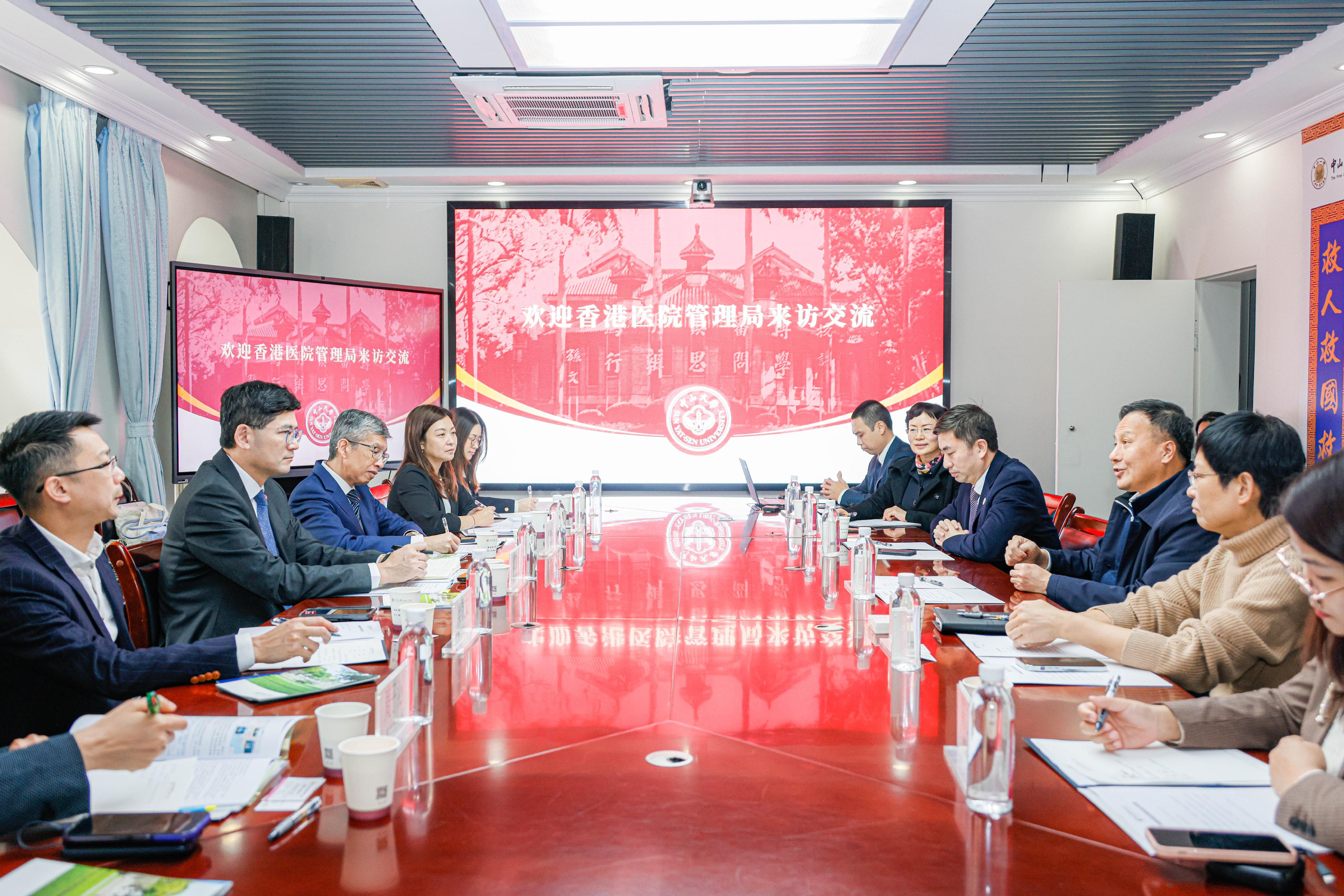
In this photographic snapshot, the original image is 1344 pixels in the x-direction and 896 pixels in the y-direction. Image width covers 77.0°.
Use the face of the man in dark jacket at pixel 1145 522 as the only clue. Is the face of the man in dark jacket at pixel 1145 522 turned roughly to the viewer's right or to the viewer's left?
to the viewer's left

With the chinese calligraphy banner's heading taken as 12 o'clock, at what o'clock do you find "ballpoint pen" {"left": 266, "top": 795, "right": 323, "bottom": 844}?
The ballpoint pen is roughly at 11 o'clock from the chinese calligraphy banner.

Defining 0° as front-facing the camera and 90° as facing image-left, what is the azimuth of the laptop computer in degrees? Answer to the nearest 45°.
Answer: approximately 270°

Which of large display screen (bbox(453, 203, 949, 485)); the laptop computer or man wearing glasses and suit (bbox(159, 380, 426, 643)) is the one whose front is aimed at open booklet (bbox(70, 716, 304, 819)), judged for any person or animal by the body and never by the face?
the large display screen

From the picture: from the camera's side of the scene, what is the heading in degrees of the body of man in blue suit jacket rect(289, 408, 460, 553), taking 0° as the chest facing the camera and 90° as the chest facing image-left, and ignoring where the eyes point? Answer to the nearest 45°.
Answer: approximately 315°

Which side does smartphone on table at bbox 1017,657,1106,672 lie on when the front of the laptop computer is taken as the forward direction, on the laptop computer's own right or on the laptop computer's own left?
on the laptop computer's own right

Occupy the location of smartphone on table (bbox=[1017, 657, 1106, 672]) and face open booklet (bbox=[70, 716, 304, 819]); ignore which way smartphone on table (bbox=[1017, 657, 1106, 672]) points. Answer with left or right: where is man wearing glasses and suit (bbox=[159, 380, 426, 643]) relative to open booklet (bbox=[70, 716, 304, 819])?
right

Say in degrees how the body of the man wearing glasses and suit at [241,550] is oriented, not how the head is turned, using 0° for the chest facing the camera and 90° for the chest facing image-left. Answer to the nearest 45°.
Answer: approximately 270°

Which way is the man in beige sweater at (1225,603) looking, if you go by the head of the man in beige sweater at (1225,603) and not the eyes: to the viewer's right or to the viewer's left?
to the viewer's left
